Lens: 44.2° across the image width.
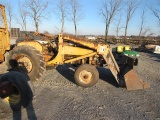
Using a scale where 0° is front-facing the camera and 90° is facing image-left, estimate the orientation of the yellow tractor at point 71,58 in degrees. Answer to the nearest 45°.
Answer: approximately 270°
